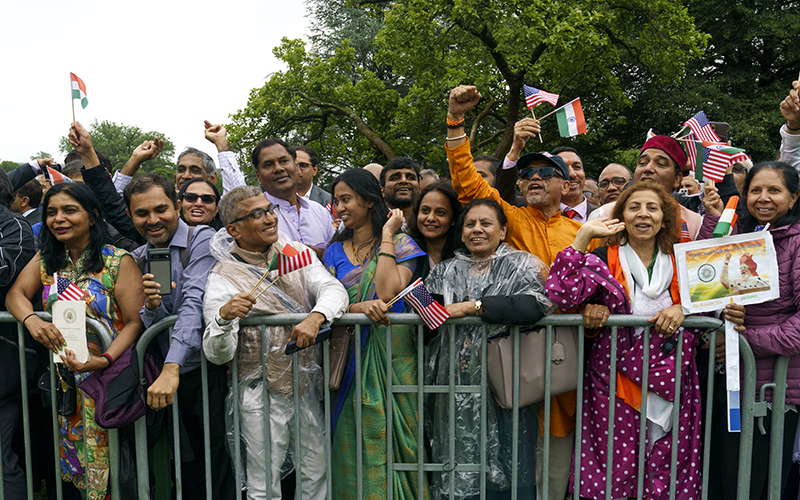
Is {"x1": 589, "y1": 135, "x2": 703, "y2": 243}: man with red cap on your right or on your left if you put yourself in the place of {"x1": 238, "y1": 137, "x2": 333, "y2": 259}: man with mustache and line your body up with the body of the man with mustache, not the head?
on your left

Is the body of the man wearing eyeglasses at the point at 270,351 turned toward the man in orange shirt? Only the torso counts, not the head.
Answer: no

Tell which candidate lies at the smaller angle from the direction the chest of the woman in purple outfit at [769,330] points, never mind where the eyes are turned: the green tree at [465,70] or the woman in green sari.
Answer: the woman in green sari

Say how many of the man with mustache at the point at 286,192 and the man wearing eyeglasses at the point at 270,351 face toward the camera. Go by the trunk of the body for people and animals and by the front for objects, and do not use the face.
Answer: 2

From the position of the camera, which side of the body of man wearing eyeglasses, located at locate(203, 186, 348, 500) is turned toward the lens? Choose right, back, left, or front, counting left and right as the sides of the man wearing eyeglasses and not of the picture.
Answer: front

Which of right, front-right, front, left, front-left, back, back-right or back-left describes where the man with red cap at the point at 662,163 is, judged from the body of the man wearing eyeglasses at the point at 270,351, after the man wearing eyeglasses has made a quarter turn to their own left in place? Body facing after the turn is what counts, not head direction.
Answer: front

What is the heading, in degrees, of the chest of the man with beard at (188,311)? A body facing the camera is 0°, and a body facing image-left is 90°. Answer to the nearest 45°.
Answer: approximately 45°

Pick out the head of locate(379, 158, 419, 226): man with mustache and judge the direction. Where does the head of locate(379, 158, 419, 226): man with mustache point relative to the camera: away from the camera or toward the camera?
toward the camera

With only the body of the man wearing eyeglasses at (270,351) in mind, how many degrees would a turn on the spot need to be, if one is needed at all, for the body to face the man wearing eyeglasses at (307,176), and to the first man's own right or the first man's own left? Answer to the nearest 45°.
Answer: approximately 180°

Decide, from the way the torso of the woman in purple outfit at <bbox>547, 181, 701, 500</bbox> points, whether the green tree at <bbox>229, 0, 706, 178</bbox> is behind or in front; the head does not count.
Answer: behind

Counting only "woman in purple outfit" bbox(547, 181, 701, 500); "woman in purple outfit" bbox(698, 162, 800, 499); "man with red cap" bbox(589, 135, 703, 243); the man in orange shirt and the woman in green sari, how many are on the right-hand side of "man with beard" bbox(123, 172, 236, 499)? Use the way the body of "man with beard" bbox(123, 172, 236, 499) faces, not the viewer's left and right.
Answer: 0

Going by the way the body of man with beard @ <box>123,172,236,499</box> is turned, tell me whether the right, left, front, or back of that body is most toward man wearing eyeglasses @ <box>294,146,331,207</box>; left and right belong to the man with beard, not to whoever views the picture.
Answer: back

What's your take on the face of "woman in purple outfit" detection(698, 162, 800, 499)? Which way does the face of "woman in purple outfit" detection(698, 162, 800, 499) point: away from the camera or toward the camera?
toward the camera

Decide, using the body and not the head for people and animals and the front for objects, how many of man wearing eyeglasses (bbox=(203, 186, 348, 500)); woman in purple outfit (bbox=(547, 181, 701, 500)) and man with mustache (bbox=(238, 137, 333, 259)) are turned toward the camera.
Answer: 3

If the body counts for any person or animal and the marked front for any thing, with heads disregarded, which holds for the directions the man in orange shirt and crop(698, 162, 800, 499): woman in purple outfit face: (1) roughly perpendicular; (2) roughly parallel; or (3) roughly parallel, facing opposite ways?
roughly parallel

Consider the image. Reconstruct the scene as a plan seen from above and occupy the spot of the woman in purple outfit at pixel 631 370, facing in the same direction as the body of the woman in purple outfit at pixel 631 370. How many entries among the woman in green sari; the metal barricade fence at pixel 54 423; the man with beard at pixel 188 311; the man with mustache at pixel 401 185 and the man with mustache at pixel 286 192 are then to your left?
0

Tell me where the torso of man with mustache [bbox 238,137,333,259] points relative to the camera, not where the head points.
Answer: toward the camera

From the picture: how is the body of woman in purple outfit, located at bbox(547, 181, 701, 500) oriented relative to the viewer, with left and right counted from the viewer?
facing the viewer
